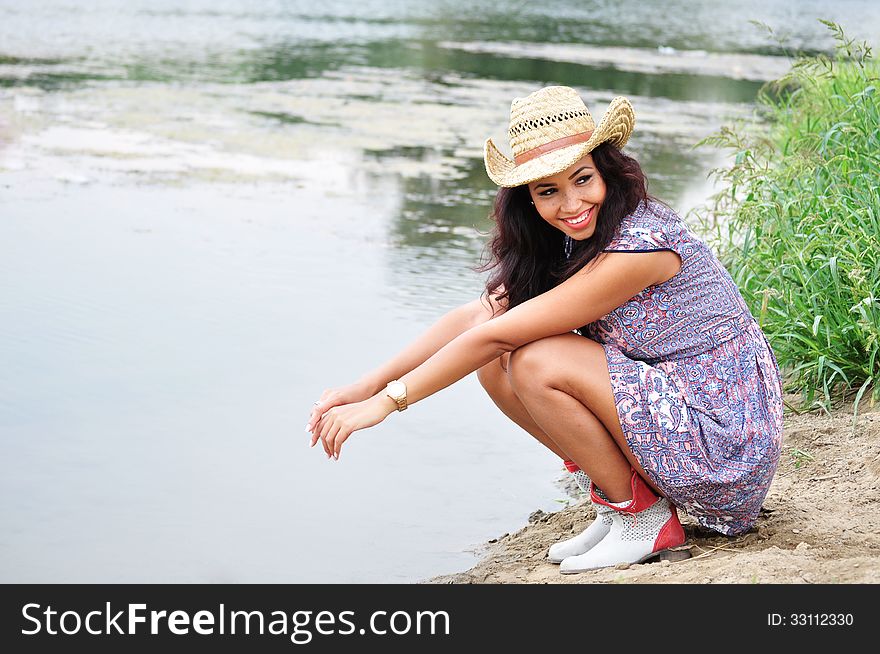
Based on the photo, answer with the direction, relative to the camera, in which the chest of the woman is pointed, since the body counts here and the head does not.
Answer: to the viewer's left
